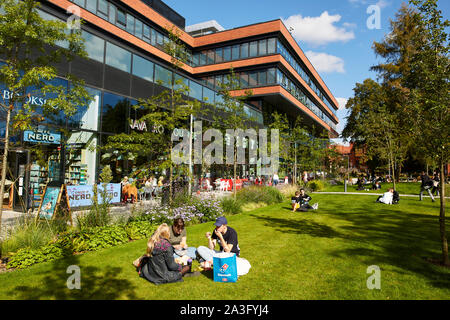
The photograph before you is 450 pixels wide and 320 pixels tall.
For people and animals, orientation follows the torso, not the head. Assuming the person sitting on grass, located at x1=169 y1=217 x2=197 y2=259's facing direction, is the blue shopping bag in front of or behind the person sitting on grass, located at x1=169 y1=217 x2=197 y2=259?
in front

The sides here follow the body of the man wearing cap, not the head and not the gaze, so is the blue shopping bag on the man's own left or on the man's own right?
on the man's own left

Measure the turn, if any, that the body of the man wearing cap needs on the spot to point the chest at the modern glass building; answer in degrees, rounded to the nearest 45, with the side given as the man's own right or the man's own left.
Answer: approximately 90° to the man's own right

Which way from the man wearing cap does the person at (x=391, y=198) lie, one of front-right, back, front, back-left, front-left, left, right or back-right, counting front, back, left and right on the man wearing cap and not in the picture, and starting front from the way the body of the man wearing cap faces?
back

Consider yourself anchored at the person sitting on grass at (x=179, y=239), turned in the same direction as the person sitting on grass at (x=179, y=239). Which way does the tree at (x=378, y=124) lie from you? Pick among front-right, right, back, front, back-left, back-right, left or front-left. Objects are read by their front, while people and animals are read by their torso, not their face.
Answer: left

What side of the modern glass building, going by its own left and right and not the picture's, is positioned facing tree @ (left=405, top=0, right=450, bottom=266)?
front

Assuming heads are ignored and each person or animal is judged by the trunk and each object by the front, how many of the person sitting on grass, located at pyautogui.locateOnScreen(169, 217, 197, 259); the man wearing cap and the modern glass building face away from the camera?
0

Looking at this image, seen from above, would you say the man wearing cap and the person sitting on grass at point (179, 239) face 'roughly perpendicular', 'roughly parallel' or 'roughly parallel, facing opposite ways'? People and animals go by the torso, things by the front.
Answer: roughly perpendicular

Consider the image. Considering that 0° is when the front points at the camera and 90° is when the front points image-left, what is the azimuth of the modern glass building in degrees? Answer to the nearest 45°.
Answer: approximately 315°

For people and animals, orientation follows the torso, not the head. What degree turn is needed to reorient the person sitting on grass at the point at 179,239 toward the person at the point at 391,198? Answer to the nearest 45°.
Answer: approximately 90° to their left

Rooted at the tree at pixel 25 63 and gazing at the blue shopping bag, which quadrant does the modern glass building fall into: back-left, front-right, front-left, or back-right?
back-left

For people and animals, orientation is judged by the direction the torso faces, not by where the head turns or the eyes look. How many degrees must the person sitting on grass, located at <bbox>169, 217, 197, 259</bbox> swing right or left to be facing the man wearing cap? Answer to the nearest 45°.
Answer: approximately 45° to their left

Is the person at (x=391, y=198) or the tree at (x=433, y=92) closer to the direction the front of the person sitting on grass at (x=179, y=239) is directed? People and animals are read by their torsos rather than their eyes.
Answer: the tree

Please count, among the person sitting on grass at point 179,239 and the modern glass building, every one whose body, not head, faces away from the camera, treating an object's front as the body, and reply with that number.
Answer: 0

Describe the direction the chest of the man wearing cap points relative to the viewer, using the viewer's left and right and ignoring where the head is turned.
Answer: facing the viewer and to the left of the viewer
